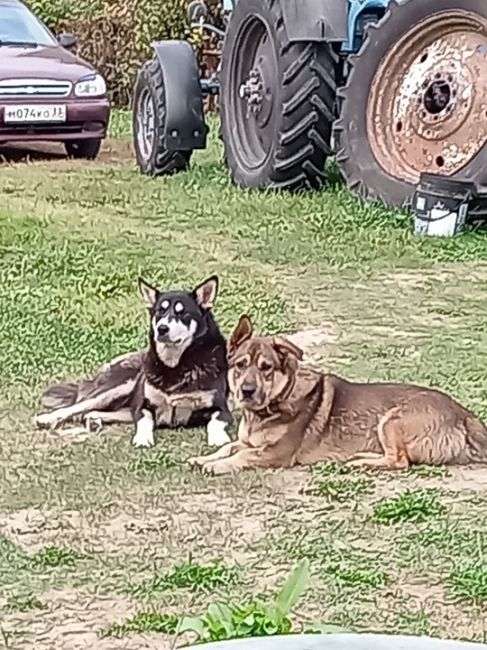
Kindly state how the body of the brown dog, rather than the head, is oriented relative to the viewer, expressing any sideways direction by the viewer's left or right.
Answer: facing to the left of the viewer

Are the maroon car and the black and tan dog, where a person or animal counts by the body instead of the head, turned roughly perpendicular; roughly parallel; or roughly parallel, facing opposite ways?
roughly parallel

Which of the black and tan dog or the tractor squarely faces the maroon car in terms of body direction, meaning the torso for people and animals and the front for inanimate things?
the tractor

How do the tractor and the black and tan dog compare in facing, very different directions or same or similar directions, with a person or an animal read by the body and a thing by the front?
very different directions

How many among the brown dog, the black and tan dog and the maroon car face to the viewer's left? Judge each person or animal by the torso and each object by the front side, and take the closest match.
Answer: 1

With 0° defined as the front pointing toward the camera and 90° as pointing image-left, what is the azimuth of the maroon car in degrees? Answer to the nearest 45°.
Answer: approximately 315°

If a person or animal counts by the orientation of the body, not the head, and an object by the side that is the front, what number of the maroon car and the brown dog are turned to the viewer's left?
1

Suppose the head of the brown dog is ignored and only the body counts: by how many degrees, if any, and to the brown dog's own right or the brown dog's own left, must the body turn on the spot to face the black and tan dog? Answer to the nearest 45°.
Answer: approximately 45° to the brown dog's own right

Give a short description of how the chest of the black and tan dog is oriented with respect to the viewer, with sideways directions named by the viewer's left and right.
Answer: facing the viewer and to the right of the viewer

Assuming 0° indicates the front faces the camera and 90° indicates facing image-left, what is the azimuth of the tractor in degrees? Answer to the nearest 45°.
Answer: approximately 135°

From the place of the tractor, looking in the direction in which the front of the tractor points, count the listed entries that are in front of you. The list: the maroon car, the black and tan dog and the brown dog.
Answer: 1
